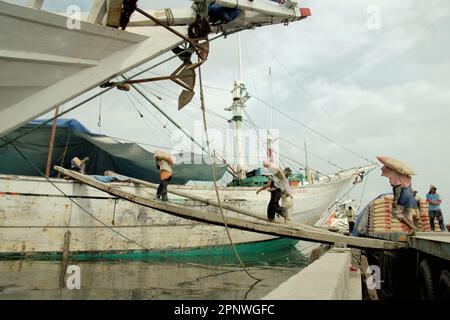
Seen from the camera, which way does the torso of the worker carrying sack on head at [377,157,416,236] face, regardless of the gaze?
to the viewer's left

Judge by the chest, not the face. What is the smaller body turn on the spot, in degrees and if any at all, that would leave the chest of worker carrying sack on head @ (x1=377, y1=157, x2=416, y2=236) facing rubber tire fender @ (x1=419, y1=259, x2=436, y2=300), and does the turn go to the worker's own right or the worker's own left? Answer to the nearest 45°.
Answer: approximately 90° to the worker's own left

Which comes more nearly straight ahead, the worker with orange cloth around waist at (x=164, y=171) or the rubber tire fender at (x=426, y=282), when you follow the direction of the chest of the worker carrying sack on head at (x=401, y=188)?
the worker with orange cloth around waist

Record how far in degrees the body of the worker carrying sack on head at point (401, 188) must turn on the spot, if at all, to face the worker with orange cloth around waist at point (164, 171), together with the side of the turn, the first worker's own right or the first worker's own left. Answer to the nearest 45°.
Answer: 0° — they already face them

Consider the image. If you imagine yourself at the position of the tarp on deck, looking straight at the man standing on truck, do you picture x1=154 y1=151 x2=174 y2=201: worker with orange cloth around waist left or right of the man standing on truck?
right
